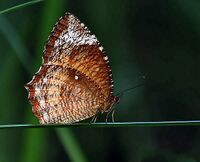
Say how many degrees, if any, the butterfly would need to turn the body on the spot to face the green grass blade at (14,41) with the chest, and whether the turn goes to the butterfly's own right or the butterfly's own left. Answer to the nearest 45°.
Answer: approximately 135° to the butterfly's own left

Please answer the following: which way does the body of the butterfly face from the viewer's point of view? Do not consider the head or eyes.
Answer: to the viewer's right
